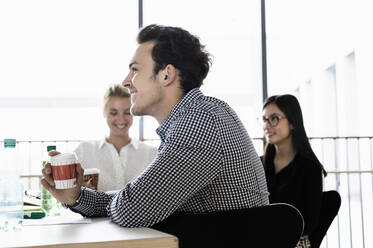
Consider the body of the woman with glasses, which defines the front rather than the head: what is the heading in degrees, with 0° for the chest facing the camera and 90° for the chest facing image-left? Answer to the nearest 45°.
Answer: approximately 45°

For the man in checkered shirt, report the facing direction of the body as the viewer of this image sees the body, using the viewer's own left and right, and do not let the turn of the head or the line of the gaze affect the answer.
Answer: facing to the left of the viewer

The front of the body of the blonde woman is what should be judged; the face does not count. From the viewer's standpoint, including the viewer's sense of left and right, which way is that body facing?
facing the viewer

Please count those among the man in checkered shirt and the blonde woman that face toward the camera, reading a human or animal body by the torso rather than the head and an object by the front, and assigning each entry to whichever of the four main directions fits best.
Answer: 1

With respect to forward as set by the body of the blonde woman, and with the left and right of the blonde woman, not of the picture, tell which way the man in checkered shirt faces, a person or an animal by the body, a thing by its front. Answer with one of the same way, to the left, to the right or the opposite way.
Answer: to the right

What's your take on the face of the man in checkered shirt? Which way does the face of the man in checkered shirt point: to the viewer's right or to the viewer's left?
to the viewer's left

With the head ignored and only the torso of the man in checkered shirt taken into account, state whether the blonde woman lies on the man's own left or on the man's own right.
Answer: on the man's own right

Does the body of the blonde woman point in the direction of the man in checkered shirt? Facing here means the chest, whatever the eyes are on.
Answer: yes

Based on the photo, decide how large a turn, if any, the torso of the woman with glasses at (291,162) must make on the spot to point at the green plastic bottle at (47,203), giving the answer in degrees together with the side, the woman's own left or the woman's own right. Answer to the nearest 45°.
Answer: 0° — they already face it

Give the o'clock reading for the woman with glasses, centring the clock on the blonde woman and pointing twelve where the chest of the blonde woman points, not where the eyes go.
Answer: The woman with glasses is roughly at 10 o'clock from the blonde woman.

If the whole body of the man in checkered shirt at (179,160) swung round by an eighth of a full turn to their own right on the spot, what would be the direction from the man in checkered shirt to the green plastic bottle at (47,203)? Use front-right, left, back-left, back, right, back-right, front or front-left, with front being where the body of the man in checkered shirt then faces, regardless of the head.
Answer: front
